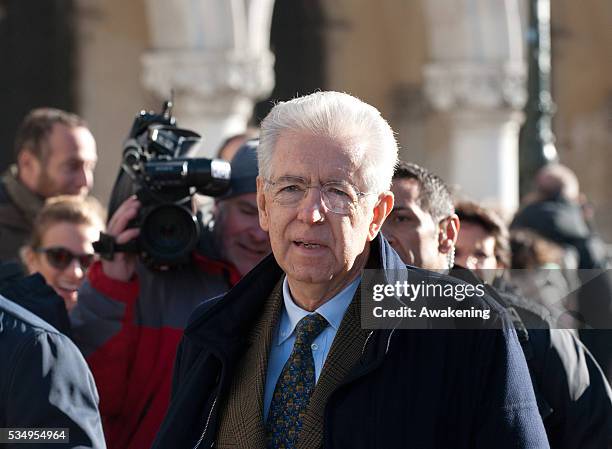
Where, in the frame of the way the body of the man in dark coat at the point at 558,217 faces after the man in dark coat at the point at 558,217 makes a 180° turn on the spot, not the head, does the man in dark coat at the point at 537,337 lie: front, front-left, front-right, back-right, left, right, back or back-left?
front

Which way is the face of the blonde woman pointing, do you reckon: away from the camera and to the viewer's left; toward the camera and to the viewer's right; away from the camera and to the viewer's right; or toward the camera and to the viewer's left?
toward the camera and to the viewer's right

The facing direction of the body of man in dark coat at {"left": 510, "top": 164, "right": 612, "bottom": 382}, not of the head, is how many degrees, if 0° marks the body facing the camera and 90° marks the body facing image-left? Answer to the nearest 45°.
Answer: approximately 180°

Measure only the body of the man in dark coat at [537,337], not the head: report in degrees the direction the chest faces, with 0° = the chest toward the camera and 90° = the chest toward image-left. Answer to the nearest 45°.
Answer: approximately 45°

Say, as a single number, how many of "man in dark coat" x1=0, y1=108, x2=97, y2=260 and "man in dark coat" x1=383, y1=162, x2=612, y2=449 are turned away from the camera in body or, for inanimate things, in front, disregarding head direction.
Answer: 0

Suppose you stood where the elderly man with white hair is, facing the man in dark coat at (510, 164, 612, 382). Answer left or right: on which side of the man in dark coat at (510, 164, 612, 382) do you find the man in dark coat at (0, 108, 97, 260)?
left

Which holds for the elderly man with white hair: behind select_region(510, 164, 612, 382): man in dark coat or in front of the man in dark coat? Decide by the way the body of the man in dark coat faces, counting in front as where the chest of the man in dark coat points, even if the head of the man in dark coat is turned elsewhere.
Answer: behind

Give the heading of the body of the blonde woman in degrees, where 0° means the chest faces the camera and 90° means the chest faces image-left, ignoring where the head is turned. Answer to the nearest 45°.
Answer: approximately 315°

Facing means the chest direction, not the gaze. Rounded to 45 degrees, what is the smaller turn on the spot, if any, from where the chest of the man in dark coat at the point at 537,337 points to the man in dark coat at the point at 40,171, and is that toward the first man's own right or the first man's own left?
approximately 90° to the first man's own right

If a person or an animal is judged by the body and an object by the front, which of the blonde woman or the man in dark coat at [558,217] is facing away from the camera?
the man in dark coat

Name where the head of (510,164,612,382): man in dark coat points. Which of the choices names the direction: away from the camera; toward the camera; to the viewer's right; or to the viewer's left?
away from the camera

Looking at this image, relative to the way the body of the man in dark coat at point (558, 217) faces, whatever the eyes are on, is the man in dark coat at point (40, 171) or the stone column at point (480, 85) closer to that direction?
the stone column

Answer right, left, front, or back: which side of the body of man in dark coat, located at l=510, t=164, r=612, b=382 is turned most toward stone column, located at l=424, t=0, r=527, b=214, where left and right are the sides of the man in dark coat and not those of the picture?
front

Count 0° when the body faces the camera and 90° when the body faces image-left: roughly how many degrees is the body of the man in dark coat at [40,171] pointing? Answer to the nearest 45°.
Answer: approximately 315°
